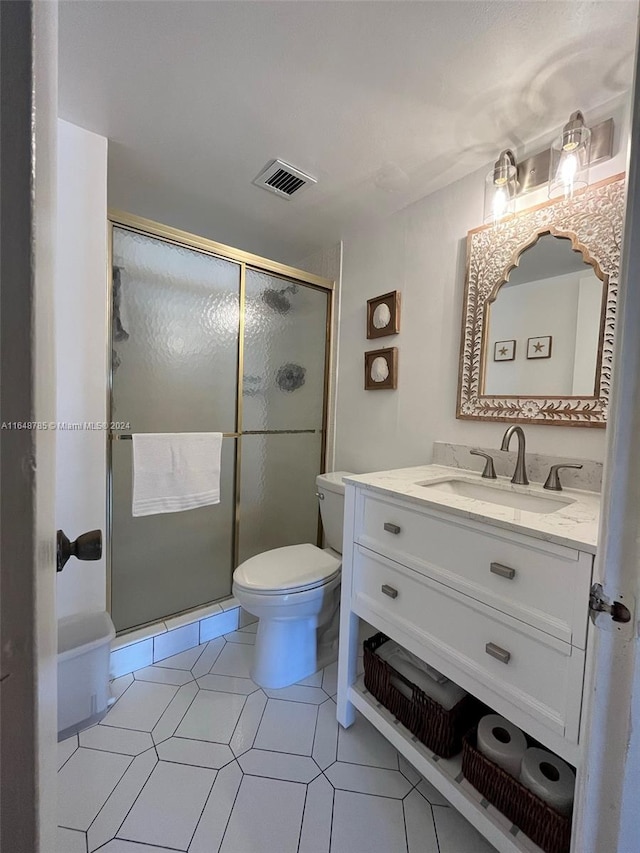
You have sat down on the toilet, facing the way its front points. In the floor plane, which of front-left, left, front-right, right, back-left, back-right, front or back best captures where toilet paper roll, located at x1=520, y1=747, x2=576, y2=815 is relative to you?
left

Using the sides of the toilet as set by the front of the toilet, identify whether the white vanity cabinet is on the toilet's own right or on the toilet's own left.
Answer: on the toilet's own left

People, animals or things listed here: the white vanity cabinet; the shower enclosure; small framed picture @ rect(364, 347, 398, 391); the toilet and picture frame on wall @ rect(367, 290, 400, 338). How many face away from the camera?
0

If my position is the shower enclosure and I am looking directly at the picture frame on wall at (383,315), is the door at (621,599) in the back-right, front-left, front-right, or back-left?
front-right

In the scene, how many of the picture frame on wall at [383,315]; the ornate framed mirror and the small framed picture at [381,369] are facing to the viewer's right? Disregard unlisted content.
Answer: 0

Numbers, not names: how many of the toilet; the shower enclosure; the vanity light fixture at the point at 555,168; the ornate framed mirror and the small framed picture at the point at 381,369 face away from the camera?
0

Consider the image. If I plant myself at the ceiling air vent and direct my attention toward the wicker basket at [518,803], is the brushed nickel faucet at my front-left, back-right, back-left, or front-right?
front-left

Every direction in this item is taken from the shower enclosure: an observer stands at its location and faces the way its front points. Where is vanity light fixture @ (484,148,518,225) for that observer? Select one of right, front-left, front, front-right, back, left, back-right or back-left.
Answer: front

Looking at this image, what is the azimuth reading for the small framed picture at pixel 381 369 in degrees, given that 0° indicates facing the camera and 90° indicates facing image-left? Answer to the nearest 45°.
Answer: approximately 45°
